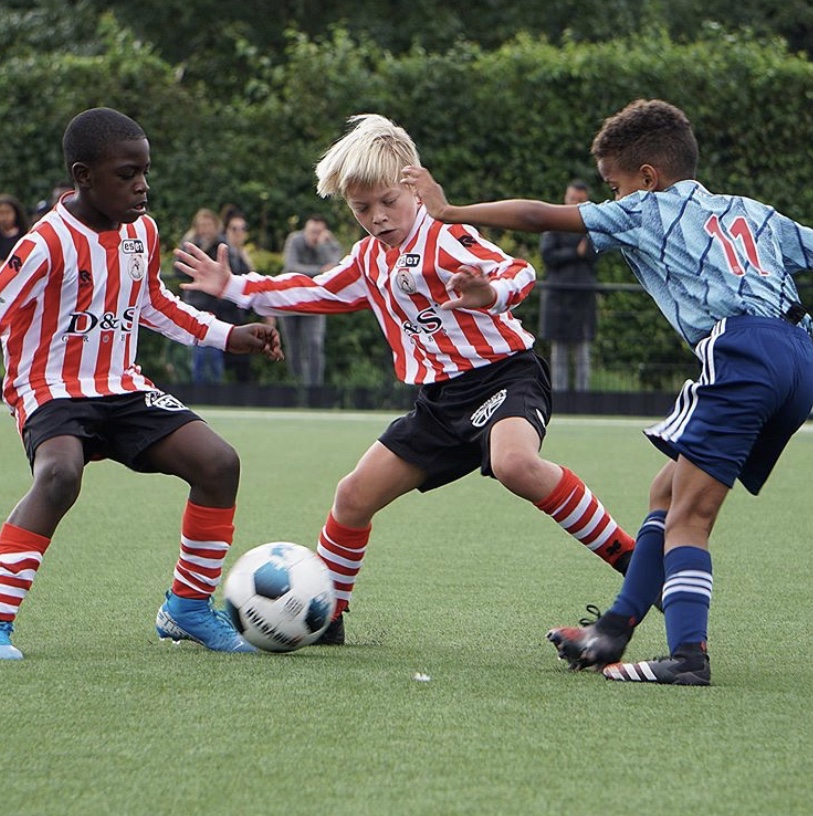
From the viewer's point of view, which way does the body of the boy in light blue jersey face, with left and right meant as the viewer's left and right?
facing away from the viewer and to the left of the viewer

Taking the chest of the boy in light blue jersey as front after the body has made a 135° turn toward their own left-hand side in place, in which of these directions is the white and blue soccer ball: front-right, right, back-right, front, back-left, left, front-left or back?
right

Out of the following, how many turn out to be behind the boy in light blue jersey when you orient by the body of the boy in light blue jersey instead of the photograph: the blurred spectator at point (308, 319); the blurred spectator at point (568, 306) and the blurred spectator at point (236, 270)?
0

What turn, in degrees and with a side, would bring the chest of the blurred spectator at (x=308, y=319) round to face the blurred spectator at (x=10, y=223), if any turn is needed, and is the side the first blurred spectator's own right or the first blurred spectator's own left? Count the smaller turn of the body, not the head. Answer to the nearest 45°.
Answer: approximately 90° to the first blurred spectator's own right

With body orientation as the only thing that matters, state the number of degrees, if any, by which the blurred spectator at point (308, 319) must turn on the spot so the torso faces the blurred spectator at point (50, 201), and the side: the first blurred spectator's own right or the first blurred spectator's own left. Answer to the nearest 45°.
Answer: approximately 90° to the first blurred spectator's own right

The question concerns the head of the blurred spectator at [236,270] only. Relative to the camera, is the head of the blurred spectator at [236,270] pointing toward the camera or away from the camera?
toward the camera

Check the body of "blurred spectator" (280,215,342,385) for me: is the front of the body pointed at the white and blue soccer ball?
yes

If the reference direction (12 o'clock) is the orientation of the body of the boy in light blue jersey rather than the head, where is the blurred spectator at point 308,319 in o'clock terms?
The blurred spectator is roughly at 1 o'clock from the boy in light blue jersey.

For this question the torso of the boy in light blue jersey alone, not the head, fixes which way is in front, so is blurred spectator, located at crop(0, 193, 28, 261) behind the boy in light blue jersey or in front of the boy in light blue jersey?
in front

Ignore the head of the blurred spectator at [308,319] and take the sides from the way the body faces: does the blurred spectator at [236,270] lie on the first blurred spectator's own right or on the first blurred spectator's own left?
on the first blurred spectator's own right

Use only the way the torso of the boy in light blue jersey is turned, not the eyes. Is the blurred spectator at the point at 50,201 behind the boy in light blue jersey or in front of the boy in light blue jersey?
in front

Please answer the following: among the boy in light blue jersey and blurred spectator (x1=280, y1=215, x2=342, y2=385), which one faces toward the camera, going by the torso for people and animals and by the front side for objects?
the blurred spectator

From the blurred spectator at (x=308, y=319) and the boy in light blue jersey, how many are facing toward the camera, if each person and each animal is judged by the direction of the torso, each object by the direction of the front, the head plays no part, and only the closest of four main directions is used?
1

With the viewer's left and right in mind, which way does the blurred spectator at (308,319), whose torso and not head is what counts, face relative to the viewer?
facing the viewer

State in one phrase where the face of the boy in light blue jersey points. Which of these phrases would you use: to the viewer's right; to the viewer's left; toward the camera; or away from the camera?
to the viewer's left
